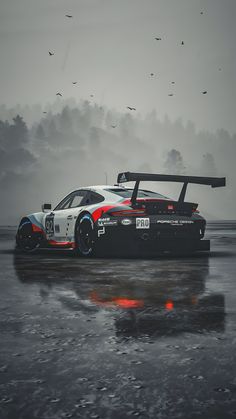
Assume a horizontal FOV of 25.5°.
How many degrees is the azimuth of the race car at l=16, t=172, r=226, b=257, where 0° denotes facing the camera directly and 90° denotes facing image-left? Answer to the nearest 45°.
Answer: approximately 135°
